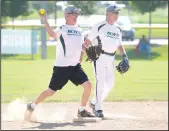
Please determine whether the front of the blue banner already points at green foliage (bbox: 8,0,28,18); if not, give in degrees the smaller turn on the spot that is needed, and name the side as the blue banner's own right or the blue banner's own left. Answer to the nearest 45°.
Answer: approximately 180°

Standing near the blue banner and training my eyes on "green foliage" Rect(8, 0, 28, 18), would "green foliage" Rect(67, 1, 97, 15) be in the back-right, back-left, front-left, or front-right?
front-right

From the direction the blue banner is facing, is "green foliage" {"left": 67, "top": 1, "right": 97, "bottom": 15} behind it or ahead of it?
behind

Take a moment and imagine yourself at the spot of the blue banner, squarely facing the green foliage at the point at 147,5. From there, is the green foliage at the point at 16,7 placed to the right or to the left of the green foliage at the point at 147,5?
left

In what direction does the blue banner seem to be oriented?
toward the camera
